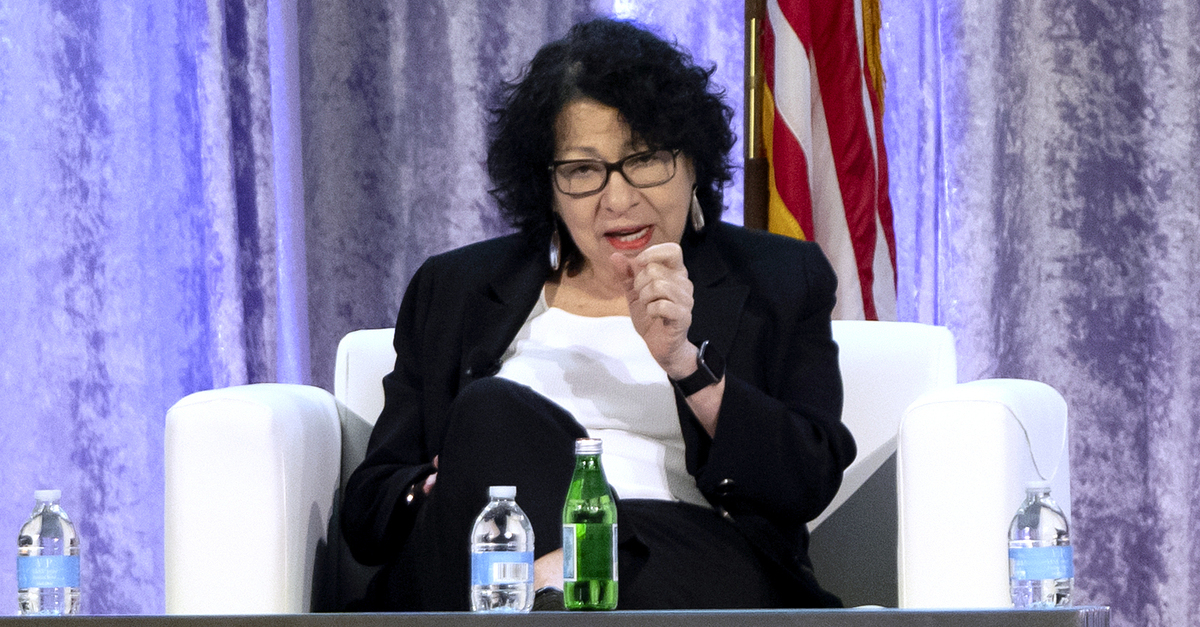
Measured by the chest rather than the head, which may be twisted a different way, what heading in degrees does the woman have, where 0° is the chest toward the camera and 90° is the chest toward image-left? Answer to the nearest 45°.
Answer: approximately 0°

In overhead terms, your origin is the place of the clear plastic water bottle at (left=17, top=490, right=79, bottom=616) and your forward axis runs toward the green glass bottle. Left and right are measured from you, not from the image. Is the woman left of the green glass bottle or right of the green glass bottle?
left

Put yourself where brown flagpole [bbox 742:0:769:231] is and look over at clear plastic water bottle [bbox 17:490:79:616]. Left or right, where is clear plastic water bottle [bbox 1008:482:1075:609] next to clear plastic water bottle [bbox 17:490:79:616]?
left

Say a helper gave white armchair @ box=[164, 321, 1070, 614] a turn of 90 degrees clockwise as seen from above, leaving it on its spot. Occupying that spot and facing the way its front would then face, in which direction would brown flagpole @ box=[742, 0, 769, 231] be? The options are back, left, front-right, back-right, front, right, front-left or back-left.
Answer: right

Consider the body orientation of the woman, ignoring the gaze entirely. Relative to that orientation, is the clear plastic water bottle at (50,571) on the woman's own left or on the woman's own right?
on the woman's own right

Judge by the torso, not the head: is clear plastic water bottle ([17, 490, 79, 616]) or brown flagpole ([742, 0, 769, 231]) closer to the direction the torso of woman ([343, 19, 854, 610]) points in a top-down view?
the clear plastic water bottle

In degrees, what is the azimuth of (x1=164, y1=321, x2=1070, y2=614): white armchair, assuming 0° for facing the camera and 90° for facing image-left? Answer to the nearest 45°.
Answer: approximately 0°

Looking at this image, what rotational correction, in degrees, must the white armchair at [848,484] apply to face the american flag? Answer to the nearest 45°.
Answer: approximately 180°
